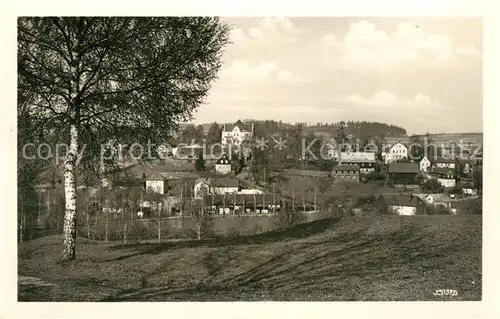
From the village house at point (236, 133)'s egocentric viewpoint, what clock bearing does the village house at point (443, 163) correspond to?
the village house at point (443, 163) is roughly at 9 o'clock from the village house at point (236, 133).

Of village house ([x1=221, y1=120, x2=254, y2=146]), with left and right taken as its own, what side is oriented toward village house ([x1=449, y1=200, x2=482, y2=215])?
front

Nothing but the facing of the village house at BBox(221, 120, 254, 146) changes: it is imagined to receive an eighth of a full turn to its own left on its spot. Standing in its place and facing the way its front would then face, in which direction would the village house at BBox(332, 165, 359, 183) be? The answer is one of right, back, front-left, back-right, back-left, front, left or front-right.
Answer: front-left

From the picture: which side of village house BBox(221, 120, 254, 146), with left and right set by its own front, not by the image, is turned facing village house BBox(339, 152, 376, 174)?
left

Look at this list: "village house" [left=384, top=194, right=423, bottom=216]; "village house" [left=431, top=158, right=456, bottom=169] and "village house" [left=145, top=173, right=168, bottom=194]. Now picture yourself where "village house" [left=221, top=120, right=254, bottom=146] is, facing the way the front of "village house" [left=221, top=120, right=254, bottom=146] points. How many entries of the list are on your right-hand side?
1

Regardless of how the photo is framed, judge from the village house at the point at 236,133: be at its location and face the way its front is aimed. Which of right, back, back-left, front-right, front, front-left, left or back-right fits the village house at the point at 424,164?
left

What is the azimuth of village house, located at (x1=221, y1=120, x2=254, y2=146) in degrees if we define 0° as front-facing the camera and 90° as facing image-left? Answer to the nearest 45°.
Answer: approximately 0°
